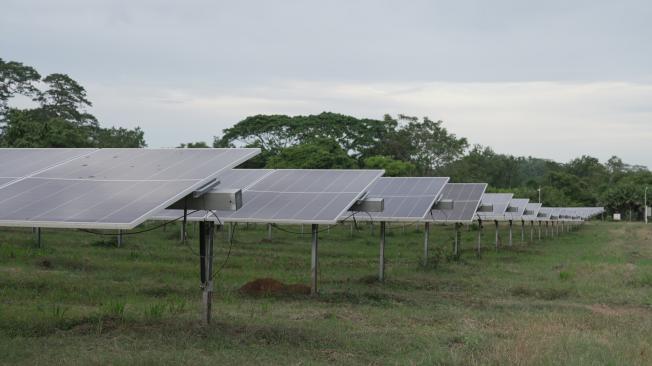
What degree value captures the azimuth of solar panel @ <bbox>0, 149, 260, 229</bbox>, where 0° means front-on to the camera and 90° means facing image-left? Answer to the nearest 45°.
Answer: approximately 45°

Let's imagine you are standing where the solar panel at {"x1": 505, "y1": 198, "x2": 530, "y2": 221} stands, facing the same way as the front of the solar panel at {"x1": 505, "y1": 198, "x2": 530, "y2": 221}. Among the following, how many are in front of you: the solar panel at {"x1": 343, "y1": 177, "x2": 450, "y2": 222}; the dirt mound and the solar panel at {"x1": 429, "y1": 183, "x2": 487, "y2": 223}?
3

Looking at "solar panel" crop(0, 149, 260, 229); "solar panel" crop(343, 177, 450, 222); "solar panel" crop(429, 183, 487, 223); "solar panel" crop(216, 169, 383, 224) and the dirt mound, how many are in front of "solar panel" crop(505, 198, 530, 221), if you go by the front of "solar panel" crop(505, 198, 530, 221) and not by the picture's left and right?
5

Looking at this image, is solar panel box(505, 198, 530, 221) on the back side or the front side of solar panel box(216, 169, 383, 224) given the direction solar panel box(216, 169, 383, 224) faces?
on the back side

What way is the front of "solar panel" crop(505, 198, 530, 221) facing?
toward the camera

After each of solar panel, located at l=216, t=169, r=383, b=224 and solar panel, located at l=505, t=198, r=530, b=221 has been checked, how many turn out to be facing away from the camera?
0

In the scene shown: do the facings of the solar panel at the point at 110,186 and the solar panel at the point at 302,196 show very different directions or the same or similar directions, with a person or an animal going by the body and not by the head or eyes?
same or similar directions
